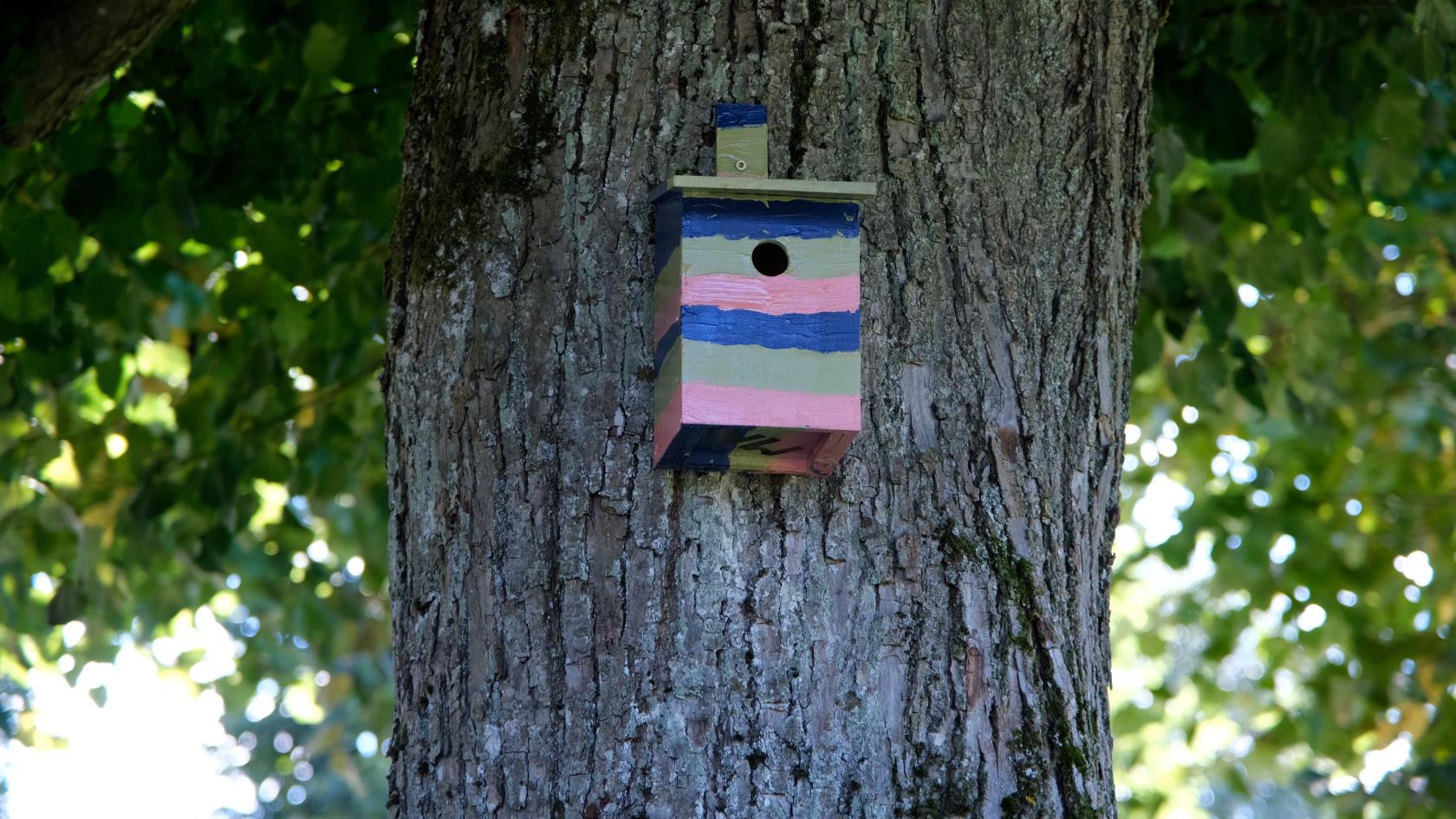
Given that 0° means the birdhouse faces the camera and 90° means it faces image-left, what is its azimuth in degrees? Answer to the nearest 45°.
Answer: approximately 0°
